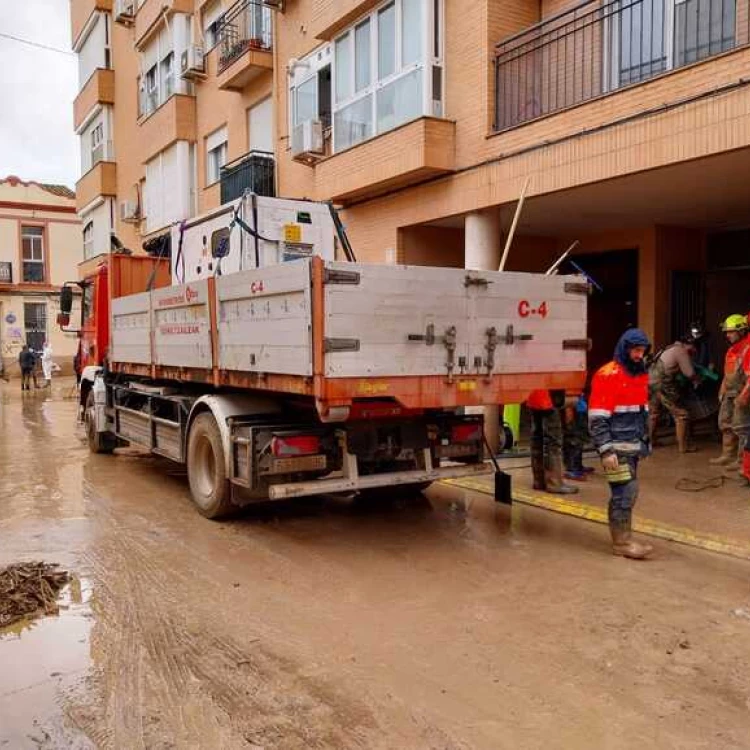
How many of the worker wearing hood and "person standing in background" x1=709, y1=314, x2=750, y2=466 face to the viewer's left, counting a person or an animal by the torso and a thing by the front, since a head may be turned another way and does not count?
1

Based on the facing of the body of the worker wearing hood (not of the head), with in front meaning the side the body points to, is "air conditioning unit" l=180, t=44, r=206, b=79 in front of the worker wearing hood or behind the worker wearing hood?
behind

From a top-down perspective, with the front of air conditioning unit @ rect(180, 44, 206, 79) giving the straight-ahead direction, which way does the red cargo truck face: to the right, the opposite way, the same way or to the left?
to the right

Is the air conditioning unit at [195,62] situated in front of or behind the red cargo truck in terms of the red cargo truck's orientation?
in front

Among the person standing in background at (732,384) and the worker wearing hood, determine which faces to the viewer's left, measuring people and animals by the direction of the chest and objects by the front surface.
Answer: the person standing in background

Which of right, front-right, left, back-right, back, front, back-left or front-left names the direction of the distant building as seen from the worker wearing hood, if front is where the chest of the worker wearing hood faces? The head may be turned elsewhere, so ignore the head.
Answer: back

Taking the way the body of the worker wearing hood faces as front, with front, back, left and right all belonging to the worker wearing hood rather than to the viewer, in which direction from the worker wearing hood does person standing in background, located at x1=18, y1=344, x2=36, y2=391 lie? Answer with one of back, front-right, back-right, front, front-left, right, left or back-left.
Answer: back

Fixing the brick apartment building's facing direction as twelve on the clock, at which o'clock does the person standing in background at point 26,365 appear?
The person standing in background is roughly at 3 o'clock from the brick apartment building.

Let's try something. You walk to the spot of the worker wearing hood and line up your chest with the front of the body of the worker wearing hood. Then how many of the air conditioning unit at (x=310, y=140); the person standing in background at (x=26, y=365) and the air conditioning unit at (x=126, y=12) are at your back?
3

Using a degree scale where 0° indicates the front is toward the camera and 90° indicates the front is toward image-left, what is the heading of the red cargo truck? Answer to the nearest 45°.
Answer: approximately 135°

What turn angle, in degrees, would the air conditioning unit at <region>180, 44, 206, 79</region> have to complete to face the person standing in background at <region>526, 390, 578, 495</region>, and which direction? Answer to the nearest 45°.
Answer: approximately 45° to its left
